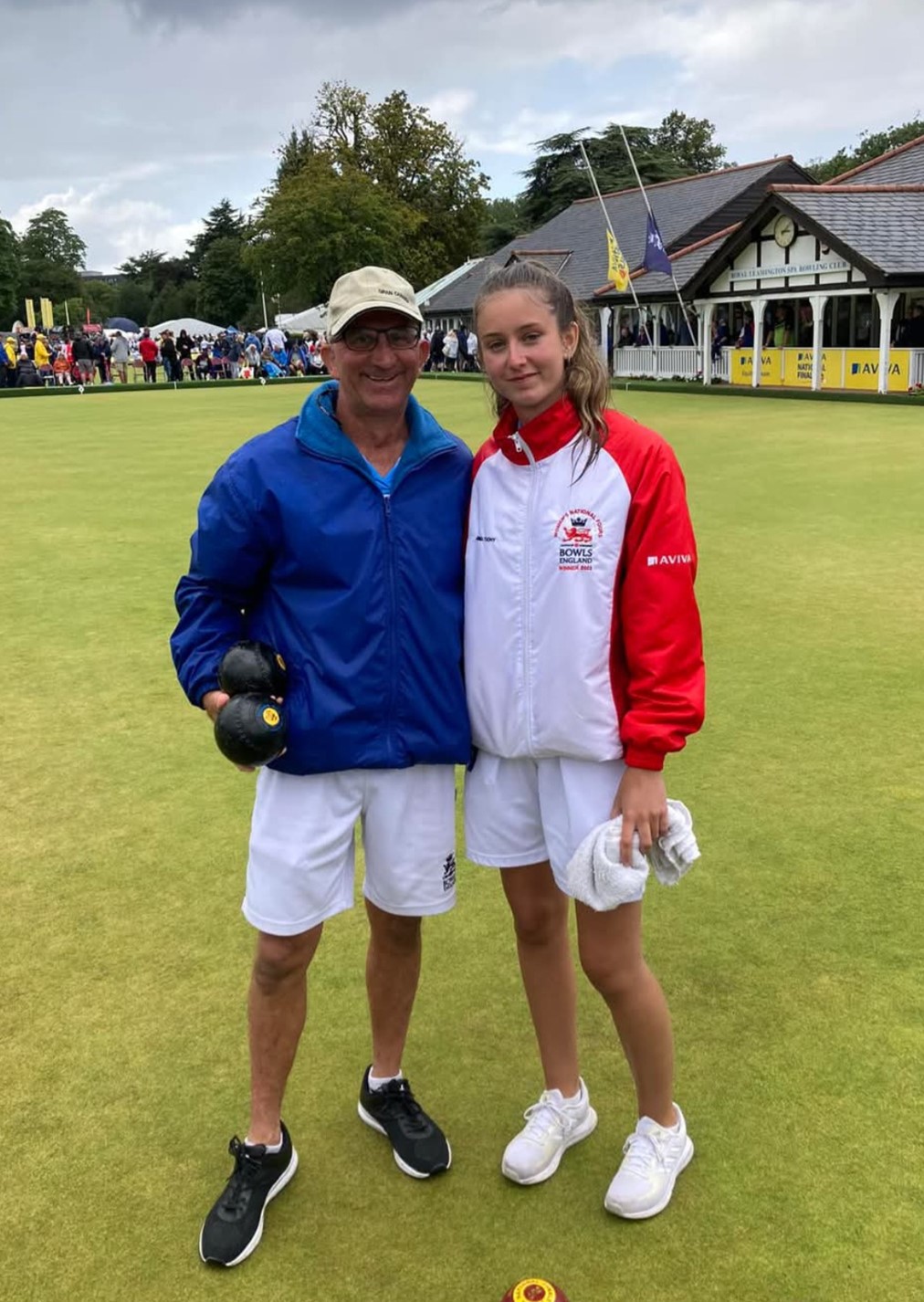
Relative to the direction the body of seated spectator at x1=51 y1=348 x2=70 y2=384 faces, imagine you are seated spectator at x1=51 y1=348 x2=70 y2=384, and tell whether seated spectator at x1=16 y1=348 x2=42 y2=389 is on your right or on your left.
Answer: on your right

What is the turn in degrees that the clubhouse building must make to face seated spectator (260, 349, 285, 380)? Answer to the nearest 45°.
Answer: approximately 90° to its right

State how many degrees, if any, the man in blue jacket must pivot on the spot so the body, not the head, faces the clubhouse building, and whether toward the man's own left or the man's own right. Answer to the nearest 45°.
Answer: approximately 135° to the man's own left

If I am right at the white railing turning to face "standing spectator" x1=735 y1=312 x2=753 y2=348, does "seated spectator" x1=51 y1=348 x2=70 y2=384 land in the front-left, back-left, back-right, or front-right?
back-right

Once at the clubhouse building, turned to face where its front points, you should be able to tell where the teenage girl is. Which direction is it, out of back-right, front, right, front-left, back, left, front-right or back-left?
front-left

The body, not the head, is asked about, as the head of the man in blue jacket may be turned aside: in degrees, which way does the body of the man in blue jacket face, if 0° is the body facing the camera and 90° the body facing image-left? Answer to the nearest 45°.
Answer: approximately 0°

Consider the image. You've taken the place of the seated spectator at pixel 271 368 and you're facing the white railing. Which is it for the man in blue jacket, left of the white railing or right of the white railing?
right

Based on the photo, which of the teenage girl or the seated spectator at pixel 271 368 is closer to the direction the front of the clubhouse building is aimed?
the teenage girl
